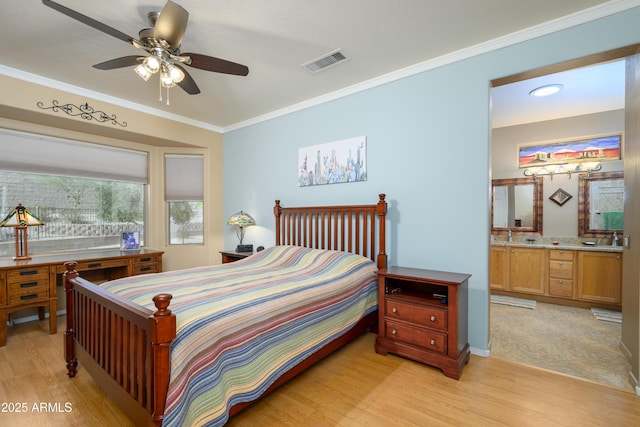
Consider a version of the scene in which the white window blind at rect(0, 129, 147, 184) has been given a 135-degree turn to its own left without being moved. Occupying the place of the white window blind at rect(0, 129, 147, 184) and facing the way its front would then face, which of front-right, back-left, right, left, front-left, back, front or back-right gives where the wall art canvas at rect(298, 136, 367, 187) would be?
back-right

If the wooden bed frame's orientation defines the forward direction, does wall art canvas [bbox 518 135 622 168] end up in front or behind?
behind

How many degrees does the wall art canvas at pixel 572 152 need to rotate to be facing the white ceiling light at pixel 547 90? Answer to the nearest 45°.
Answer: approximately 45° to its left

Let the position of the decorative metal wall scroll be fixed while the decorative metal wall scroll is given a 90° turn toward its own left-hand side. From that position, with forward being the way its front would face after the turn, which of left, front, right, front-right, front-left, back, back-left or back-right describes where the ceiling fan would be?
back-right

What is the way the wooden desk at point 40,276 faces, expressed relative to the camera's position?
facing the viewer and to the right of the viewer

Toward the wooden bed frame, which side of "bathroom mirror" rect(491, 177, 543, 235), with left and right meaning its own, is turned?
front

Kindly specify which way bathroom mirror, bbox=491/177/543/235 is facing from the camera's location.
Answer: facing the viewer and to the left of the viewer

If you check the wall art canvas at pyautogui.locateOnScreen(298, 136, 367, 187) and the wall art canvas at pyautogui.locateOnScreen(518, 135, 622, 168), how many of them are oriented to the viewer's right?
0

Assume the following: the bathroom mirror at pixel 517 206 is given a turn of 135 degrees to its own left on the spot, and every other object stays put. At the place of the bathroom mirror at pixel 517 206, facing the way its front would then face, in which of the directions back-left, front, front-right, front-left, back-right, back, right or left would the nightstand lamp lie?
back-right

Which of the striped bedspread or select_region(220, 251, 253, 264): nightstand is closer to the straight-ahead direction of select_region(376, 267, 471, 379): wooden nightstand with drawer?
the striped bedspread

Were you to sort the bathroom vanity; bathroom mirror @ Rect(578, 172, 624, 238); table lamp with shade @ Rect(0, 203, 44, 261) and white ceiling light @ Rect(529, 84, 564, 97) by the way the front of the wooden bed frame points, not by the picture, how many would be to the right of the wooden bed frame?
1

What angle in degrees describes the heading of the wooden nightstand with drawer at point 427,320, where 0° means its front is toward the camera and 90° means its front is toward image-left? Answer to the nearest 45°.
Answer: approximately 45°
